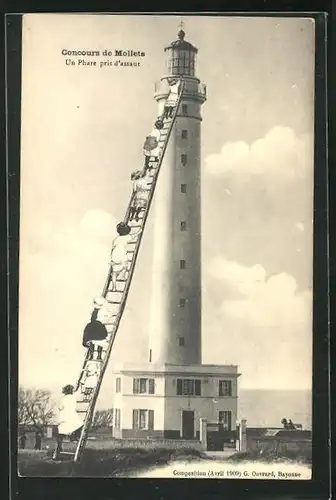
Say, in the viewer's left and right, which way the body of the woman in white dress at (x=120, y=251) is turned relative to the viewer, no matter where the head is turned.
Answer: facing away from the viewer and to the right of the viewer

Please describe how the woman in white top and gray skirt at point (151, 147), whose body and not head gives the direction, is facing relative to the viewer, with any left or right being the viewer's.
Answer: facing away from the viewer and to the right of the viewer

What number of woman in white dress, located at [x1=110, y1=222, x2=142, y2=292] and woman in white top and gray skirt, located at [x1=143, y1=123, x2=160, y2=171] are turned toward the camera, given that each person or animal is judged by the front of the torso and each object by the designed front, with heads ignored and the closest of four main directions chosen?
0
